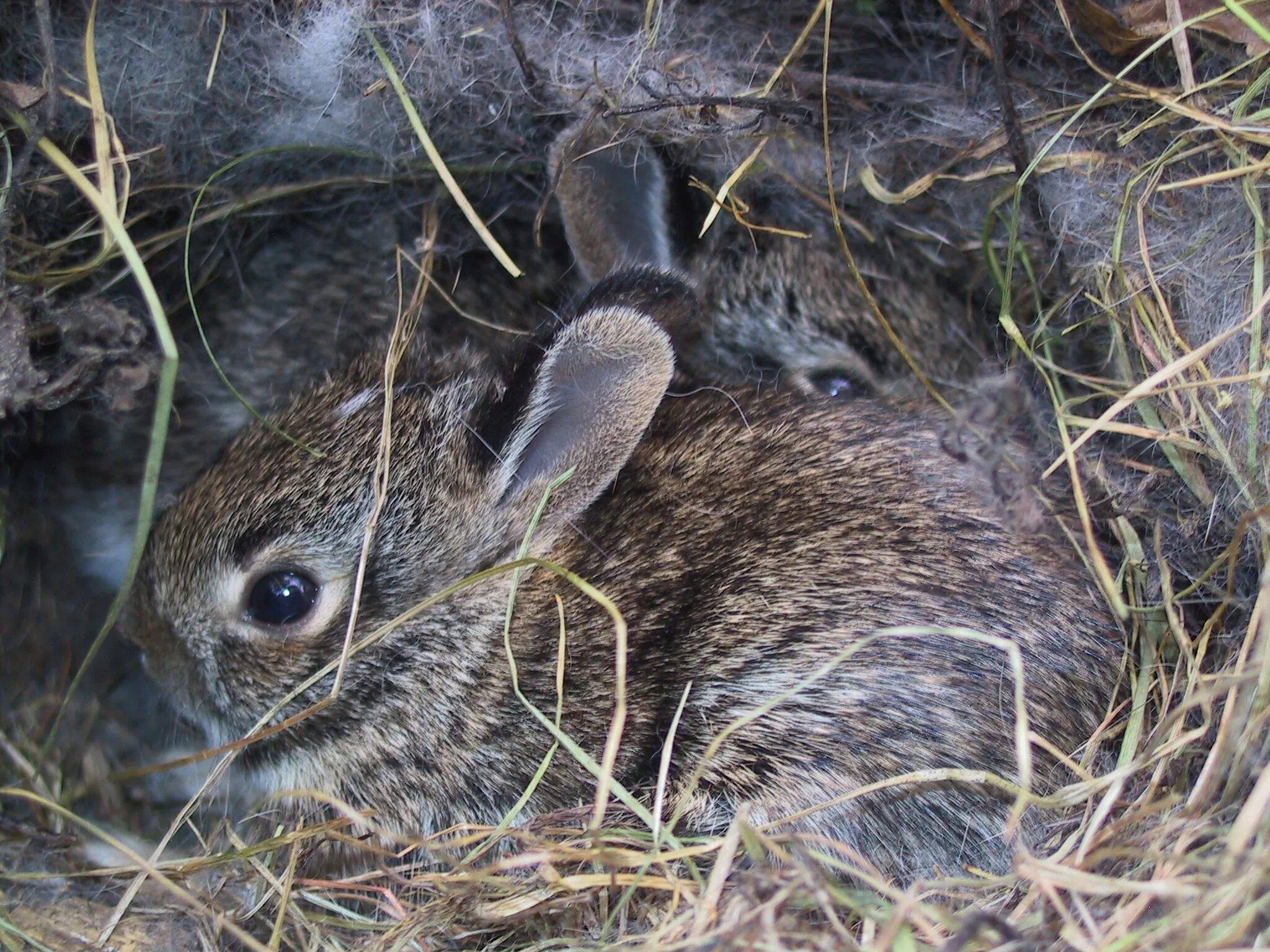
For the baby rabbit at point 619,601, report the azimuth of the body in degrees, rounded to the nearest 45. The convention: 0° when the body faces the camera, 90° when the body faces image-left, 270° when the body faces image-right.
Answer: approximately 90°

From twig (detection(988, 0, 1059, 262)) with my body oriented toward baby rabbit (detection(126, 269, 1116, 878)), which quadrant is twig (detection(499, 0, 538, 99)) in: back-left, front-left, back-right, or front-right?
front-right

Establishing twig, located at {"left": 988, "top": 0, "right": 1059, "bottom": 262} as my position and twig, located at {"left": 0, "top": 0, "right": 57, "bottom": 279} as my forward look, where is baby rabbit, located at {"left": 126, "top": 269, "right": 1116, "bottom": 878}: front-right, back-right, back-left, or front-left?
front-left

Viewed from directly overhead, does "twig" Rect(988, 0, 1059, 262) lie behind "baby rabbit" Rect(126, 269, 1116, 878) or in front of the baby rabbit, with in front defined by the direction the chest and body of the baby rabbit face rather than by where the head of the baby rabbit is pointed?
behind

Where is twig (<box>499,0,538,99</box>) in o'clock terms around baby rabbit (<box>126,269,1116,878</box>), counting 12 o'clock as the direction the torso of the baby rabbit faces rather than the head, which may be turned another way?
The twig is roughly at 3 o'clock from the baby rabbit.

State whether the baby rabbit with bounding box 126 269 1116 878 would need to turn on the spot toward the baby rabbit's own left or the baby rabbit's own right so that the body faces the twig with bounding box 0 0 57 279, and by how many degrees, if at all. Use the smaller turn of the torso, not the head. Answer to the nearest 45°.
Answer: approximately 45° to the baby rabbit's own right
